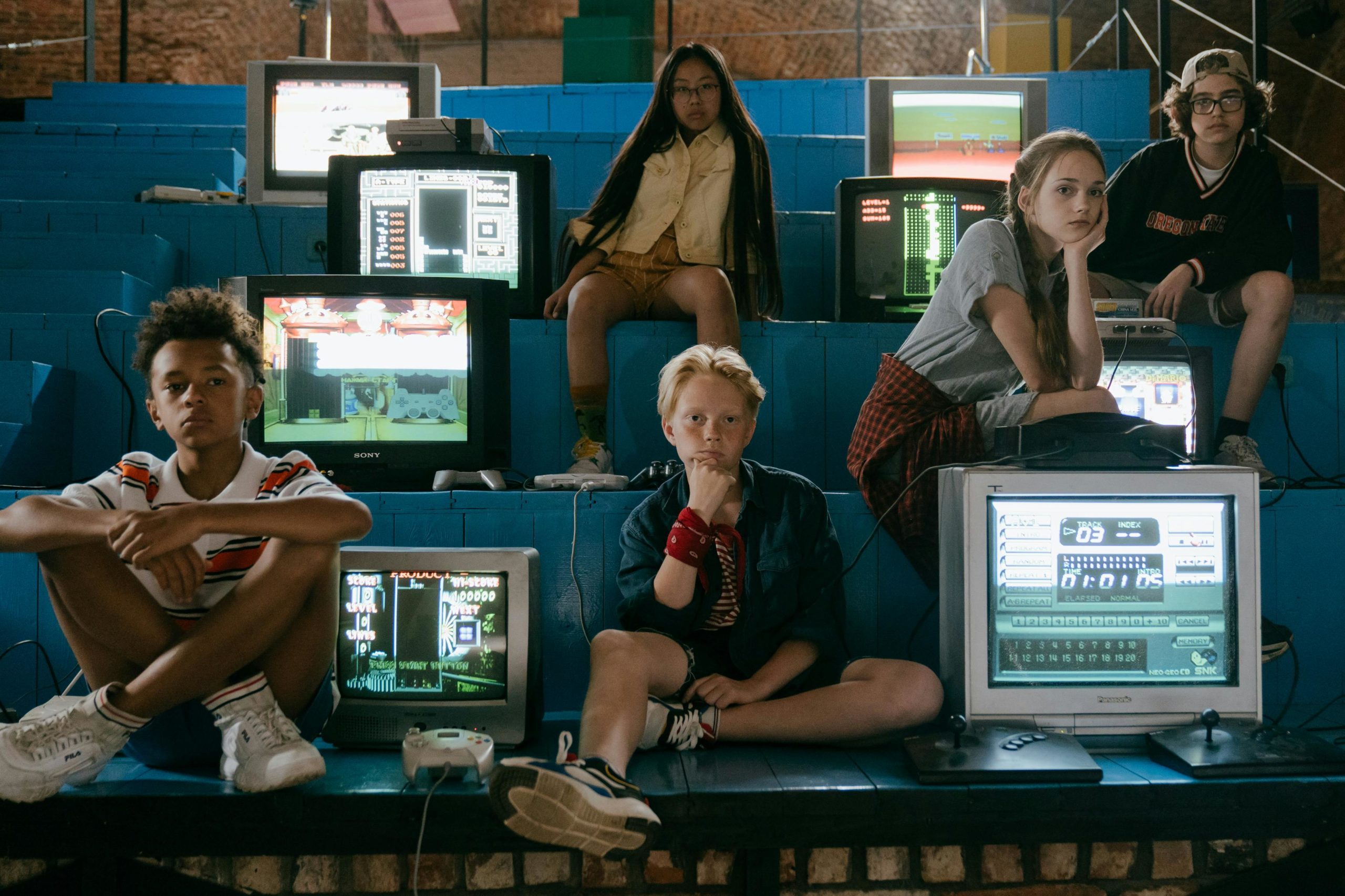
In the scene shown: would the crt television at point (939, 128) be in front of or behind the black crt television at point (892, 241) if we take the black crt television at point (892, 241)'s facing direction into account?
behind

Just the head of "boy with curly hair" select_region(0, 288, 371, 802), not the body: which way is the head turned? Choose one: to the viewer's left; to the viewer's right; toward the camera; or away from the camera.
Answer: toward the camera

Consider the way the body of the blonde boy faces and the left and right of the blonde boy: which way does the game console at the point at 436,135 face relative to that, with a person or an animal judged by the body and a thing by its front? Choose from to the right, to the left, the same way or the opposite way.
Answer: the same way

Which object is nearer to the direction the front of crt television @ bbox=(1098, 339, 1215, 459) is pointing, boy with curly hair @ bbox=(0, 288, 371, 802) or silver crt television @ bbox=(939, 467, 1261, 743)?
the silver crt television

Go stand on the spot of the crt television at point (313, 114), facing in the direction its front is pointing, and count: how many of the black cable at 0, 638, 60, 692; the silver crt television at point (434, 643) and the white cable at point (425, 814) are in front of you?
3

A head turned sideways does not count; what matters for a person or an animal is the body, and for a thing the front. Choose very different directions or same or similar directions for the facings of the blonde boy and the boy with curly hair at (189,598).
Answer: same or similar directions

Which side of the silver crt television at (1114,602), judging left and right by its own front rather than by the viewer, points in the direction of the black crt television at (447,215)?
right

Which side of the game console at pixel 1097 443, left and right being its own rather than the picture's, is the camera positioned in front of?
front

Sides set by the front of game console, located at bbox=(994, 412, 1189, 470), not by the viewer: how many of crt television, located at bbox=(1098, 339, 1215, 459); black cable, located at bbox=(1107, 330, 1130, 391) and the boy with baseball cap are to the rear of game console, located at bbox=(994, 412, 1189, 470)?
3

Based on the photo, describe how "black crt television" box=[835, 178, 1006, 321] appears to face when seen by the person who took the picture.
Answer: facing the viewer

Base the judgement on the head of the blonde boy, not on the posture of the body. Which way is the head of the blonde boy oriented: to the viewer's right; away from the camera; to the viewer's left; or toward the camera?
toward the camera

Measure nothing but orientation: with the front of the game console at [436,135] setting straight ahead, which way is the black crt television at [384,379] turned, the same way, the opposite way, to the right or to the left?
the same way

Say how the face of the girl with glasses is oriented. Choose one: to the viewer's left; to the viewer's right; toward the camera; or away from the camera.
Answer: toward the camera

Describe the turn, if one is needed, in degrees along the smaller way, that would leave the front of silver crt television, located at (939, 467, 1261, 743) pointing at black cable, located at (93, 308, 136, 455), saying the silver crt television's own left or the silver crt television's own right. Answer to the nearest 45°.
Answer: approximately 90° to the silver crt television's own right

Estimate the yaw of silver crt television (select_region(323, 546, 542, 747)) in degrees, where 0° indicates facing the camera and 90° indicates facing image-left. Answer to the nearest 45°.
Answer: approximately 0°

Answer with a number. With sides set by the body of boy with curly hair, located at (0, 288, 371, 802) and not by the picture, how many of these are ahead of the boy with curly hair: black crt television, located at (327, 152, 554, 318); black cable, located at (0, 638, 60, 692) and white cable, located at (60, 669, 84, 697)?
0
